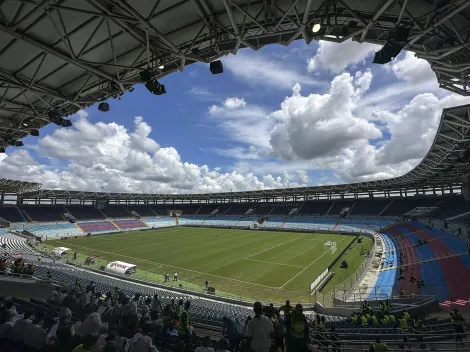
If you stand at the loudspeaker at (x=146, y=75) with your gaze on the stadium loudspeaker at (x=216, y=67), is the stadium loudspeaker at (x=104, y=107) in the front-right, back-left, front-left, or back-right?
back-left

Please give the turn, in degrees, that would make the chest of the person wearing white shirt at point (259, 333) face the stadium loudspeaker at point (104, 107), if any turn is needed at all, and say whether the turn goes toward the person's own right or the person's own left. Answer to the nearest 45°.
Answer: approximately 45° to the person's own left

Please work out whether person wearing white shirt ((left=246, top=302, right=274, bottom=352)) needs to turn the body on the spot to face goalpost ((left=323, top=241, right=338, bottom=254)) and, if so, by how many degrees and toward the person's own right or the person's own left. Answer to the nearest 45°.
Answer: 0° — they already face it

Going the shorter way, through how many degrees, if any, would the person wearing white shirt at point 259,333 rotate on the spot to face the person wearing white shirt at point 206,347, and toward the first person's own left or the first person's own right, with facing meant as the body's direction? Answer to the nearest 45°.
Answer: approximately 90° to the first person's own left

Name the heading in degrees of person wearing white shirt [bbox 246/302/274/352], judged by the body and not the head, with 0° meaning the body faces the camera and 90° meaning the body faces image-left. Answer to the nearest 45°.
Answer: approximately 180°
